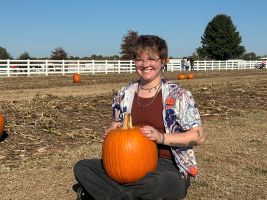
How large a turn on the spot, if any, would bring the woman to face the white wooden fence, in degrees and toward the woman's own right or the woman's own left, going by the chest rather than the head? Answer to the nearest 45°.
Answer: approximately 135° to the woman's own right

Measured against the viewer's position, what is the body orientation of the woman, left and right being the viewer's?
facing the viewer and to the left of the viewer
